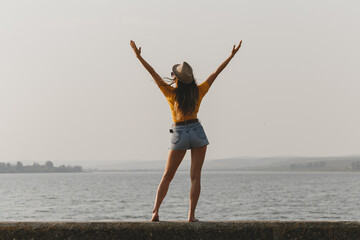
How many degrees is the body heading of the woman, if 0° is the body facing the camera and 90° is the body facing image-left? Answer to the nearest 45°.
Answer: approximately 180°
